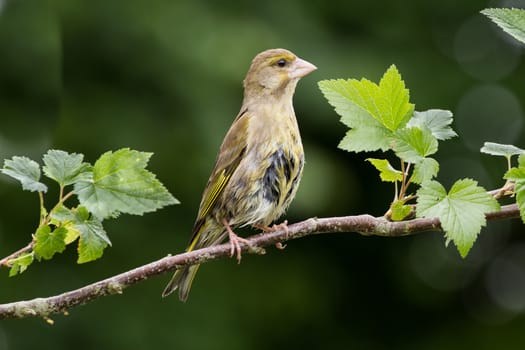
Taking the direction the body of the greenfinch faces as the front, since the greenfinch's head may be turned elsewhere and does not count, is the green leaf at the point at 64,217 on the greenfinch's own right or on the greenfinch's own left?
on the greenfinch's own right

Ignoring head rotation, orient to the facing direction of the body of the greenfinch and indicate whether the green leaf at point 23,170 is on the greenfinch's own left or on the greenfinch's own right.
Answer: on the greenfinch's own right

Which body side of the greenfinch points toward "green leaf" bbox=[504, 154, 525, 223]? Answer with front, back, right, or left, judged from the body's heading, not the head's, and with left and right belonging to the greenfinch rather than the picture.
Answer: front

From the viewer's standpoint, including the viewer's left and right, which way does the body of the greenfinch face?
facing the viewer and to the right of the viewer

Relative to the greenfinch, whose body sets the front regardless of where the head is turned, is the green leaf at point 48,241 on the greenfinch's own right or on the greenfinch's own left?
on the greenfinch's own right
